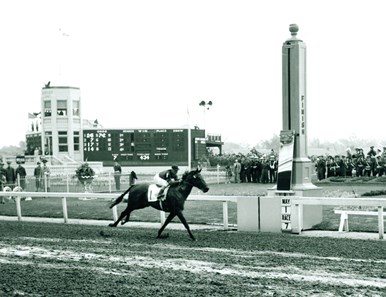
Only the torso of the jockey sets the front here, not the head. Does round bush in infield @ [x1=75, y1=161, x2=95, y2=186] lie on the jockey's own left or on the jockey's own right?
on the jockey's own left

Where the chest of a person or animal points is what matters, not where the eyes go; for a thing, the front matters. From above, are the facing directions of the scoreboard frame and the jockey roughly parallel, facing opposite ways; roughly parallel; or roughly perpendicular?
roughly perpendicular

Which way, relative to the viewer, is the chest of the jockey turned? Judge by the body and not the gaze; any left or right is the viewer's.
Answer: facing to the right of the viewer

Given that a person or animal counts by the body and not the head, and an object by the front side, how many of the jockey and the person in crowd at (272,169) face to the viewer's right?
1

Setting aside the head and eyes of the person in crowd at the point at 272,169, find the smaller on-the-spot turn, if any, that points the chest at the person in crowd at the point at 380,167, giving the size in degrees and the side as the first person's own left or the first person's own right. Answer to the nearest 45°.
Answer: approximately 90° to the first person's own left

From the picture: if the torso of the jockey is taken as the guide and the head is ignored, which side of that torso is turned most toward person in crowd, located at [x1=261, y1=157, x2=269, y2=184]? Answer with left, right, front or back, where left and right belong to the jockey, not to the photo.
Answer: left

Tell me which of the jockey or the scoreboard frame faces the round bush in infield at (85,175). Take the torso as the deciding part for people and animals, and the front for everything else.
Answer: the scoreboard frame

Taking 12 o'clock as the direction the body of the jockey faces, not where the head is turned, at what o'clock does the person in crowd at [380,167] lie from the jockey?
The person in crowd is roughly at 10 o'clock from the jockey.
